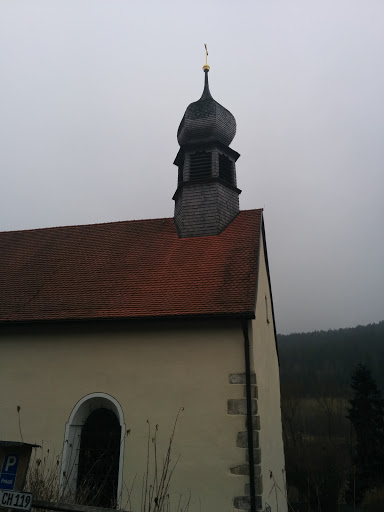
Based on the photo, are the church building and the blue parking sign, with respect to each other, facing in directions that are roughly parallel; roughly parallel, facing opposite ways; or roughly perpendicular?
roughly parallel

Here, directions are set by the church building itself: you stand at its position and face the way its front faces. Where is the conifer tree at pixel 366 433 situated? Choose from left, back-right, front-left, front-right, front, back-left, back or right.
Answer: back-left

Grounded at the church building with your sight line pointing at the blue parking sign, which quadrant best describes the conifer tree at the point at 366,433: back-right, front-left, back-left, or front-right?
back-left

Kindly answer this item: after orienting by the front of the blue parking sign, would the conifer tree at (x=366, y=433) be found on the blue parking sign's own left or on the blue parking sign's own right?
on the blue parking sign's own left
